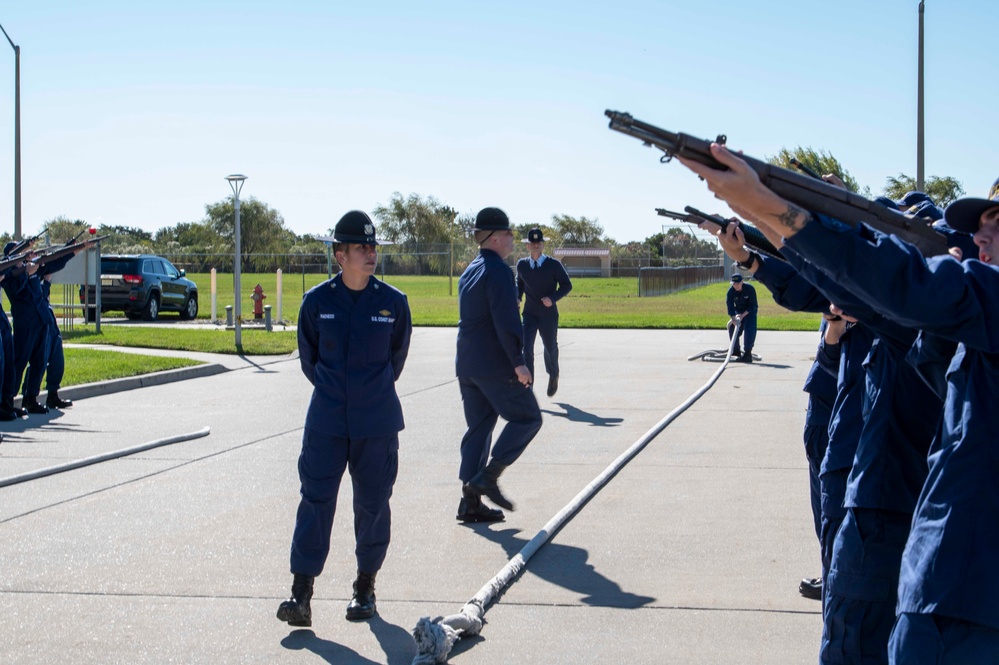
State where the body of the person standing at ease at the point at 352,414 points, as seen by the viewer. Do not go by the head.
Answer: toward the camera

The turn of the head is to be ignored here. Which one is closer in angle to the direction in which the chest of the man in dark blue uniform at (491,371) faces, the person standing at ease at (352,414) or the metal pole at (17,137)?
the metal pole

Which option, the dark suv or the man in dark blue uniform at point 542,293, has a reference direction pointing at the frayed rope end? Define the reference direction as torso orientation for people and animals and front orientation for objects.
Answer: the man in dark blue uniform

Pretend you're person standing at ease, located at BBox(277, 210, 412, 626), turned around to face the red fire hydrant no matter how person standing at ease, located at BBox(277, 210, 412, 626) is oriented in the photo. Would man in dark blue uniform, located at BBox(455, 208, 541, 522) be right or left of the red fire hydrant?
right

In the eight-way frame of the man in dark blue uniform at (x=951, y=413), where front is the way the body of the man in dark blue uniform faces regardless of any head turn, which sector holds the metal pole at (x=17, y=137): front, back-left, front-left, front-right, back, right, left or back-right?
front-right

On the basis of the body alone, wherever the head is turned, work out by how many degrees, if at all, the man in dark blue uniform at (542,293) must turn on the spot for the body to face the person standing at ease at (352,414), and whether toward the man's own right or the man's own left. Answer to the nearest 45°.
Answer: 0° — they already face them

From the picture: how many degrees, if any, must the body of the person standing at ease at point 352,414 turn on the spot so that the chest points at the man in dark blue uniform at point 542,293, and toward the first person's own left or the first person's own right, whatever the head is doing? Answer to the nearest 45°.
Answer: approximately 180°

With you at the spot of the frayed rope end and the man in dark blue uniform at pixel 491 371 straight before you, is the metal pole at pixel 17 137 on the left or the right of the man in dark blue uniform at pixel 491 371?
left

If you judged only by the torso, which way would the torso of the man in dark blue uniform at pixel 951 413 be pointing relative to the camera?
to the viewer's left

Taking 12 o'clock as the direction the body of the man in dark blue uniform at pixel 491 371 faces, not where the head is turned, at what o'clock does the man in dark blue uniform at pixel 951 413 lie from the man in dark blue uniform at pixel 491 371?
the man in dark blue uniform at pixel 951 413 is roughly at 4 o'clock from the man in dark blue uniform at pixel 491 371.

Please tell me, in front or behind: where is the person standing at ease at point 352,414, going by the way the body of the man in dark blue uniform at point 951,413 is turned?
in front

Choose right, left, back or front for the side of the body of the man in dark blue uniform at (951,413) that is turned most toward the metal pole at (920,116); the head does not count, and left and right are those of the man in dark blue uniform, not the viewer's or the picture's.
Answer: right
